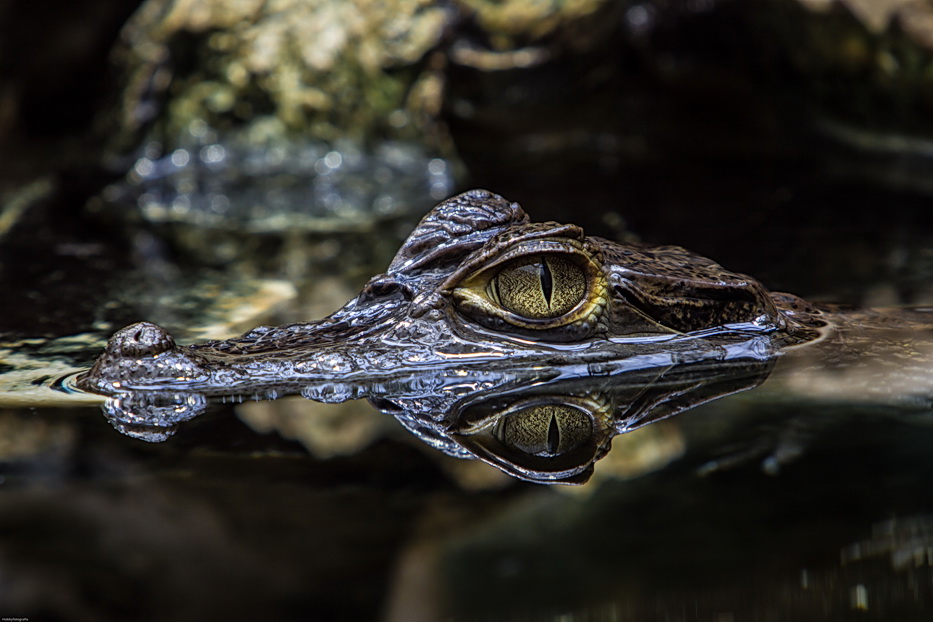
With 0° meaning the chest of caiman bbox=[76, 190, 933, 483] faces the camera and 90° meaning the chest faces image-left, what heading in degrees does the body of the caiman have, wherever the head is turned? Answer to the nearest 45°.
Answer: approximately 90°
